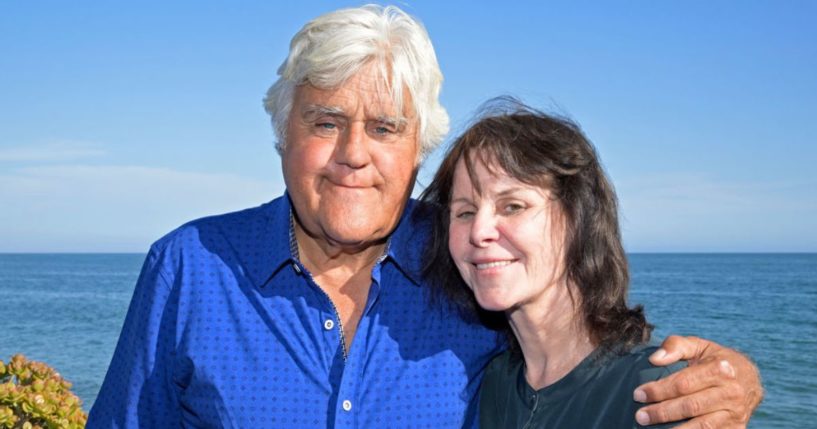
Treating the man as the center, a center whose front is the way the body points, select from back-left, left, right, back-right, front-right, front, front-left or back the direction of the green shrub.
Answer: back-right

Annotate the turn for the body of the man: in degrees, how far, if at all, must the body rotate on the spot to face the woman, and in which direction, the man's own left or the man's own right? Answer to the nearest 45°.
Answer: approximately 90° to the man's own left

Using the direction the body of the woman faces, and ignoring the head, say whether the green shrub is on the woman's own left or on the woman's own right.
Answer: on the woman's own right

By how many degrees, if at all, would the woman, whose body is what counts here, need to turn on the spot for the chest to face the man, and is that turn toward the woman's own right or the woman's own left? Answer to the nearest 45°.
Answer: approximately 45° to the woman's own right
